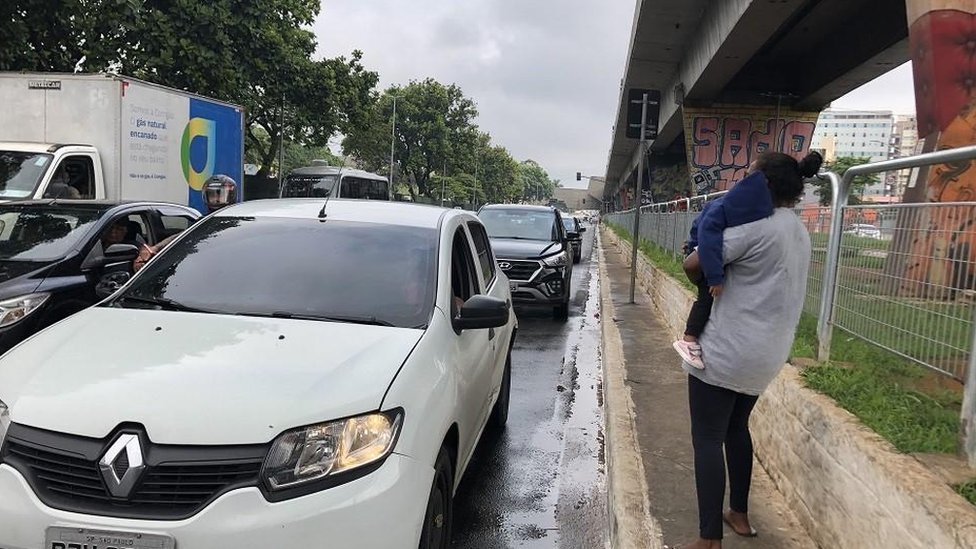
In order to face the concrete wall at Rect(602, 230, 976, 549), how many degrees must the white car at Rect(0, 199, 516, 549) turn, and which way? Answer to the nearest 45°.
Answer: approximately 135° to its left

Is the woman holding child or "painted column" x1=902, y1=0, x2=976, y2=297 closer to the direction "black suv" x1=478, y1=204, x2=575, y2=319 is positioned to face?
the woman holding child

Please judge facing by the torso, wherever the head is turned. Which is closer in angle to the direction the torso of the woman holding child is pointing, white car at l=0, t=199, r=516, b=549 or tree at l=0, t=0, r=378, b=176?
the tree

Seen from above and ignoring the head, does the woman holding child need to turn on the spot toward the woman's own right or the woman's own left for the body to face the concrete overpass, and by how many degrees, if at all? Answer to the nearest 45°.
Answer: approximately 45° to the woman's own right

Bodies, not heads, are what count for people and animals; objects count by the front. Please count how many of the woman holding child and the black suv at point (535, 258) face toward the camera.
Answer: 1

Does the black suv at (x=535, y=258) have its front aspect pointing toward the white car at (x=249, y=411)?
yes

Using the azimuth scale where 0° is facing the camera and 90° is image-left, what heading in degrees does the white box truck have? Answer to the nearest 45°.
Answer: approximately 45°

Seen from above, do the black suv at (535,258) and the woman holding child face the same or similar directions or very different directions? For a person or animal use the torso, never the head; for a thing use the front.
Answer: very different directions

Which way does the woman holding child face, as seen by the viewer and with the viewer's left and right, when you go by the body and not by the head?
facing away from the viewer and to the left of the viewer
